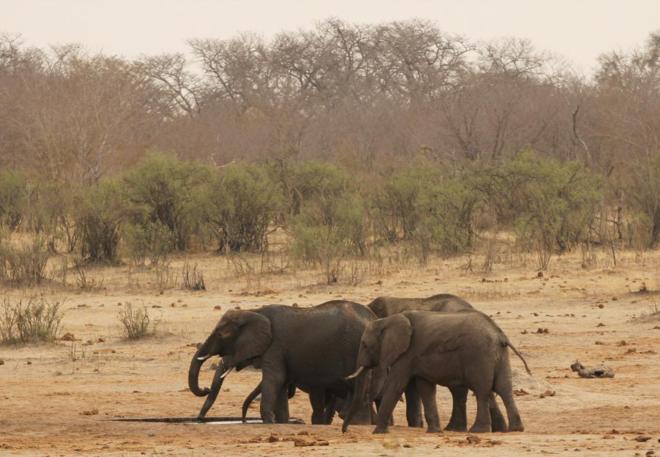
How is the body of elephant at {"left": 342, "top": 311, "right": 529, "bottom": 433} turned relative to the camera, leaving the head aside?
to the viewer's left

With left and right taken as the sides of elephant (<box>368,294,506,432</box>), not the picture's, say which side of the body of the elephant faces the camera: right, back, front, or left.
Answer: left

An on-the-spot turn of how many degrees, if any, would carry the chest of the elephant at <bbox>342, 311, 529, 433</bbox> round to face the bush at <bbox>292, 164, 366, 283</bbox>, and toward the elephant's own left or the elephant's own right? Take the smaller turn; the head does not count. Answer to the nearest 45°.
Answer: approximately 90° to the elephant's own right

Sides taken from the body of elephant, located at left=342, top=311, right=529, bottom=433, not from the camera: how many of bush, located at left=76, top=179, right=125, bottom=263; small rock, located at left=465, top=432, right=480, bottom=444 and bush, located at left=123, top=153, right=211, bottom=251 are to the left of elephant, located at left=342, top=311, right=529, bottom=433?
1

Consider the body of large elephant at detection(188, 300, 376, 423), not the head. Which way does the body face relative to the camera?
to the viewer's left

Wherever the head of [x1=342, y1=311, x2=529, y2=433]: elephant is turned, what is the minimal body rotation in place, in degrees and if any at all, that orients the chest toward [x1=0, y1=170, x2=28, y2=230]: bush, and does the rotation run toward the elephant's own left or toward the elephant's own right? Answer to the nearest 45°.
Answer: approximately 45° to the elephant's own right

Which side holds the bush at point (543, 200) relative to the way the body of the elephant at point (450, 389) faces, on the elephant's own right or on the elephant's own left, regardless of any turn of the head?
on the elephant's own right

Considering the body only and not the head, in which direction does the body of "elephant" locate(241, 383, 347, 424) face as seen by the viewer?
to the viewer's left

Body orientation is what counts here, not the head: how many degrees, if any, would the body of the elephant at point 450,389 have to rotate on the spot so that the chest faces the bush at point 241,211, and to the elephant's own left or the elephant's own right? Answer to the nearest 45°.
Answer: approximately 90° to the elephant's own right

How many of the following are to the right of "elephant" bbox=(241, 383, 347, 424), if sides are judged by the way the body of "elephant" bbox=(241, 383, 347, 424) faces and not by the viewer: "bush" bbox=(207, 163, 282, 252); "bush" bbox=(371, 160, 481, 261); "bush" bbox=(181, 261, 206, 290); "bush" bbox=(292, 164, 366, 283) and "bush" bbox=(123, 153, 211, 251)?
5

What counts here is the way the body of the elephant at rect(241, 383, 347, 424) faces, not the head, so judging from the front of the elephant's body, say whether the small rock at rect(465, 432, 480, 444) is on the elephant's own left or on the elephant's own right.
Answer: on the elephant's own left
